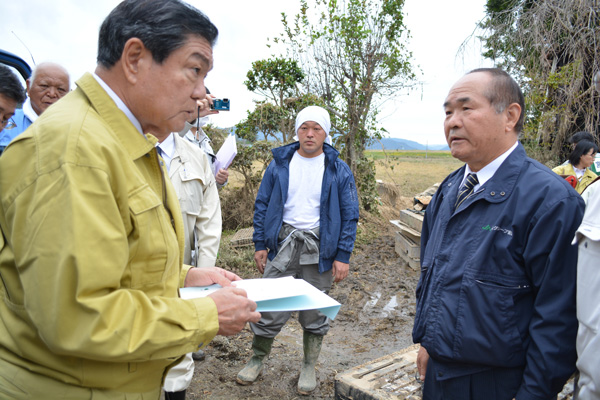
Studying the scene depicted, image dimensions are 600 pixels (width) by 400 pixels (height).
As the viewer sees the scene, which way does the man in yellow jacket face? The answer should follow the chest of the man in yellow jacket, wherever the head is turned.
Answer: to the viewer's right

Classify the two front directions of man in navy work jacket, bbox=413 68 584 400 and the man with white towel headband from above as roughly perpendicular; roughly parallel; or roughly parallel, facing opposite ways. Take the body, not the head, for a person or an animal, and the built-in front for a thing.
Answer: roughly perpendicular

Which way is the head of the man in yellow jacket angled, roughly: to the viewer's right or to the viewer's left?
to the viewer's right

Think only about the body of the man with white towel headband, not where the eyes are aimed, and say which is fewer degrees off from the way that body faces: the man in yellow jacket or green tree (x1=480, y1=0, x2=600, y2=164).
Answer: the man in yellow jacket

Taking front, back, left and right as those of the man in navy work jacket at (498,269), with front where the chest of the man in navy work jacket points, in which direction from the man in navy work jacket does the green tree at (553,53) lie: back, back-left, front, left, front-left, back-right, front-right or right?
back-right

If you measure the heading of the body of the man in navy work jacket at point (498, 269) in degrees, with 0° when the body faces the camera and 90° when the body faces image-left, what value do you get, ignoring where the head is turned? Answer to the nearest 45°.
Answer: approximately 45°

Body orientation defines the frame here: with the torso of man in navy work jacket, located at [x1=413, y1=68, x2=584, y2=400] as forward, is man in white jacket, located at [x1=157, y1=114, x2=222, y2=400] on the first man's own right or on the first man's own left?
on the first man's own right

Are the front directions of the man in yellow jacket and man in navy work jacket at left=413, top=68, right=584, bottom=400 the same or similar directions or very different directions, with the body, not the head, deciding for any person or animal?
very different directions

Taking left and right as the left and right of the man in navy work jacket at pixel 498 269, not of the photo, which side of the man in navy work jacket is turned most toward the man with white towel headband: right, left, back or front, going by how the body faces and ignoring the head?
right

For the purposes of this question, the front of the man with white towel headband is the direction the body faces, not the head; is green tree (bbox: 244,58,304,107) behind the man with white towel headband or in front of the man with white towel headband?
behind
